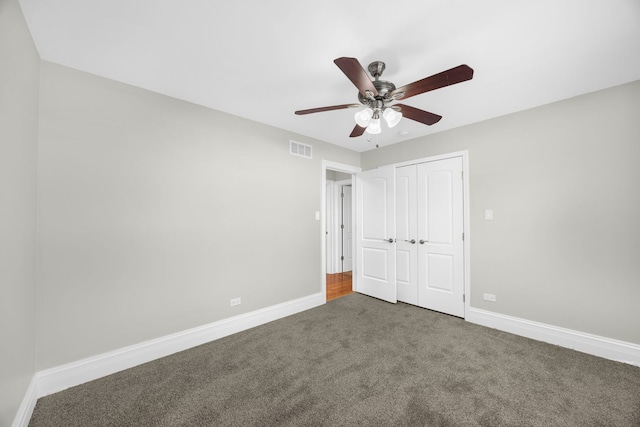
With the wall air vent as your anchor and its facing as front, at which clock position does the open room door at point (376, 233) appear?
The open room door is roughly at 10 o'clock from the wall air vent.

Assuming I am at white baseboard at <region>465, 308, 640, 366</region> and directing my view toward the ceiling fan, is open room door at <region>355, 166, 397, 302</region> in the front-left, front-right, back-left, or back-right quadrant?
front-right

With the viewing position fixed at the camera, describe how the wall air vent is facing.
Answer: facing the viewer and to the right of the viewer

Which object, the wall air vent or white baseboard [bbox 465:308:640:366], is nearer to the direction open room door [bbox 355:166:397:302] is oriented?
the wall air vent

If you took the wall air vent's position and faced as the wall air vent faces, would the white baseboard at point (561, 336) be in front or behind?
in front

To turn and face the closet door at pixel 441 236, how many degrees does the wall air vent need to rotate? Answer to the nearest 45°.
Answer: approximately 45° to its left

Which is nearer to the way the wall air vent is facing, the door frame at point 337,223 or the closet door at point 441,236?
the closet door

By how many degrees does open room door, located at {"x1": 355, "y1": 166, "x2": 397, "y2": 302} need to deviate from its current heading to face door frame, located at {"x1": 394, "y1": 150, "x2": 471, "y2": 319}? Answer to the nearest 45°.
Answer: approximately 90° to its left

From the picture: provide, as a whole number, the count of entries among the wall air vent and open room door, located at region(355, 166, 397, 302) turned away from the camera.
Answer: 0

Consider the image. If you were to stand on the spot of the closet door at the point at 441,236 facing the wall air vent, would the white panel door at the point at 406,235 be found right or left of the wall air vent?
right

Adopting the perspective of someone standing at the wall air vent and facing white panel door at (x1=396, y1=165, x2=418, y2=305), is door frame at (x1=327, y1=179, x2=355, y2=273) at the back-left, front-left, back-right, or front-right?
front-left

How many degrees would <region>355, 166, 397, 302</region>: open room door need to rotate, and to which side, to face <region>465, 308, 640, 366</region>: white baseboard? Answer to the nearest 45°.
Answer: approximately 90° to its left

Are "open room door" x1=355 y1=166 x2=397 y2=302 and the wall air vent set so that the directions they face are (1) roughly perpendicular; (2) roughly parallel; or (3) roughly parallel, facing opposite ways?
roughly perpendicular

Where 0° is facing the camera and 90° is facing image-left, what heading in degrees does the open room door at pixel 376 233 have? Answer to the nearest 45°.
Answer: approximately 45°
